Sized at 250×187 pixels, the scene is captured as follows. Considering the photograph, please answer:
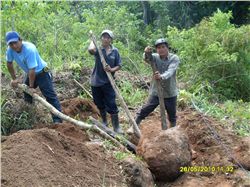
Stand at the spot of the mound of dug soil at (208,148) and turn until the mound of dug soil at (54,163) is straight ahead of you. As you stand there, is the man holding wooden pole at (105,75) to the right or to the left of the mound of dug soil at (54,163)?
right

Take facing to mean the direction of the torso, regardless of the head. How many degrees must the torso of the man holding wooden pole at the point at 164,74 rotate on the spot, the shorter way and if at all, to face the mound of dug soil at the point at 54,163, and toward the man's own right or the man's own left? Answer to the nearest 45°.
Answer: approximately 45° to the man's own right

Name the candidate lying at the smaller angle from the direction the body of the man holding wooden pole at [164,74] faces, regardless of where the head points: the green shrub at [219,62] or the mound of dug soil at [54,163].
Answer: the mound of dug soil
